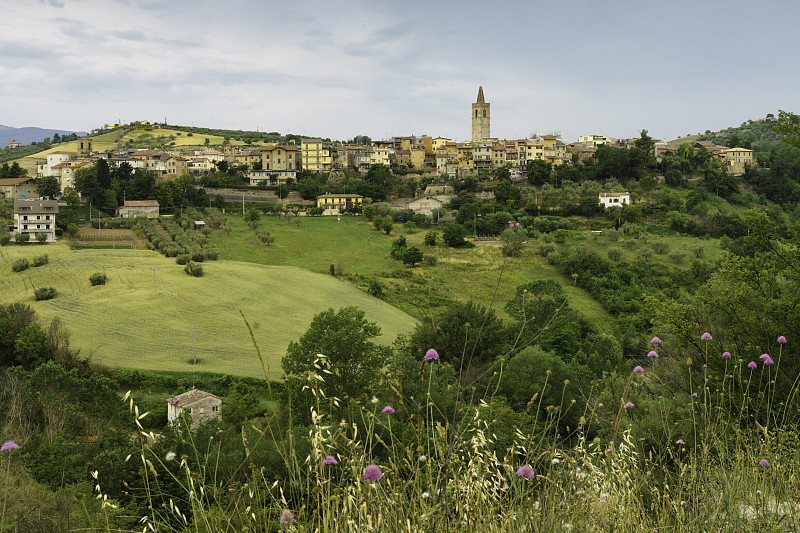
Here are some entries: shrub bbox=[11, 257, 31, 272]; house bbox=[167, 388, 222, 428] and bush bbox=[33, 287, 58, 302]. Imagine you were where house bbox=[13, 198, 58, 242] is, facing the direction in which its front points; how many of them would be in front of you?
3

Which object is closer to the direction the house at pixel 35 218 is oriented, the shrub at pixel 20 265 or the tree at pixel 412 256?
the shrub

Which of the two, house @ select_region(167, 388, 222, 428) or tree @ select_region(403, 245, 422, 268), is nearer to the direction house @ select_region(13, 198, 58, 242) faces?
the house

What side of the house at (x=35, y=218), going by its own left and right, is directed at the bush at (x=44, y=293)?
front

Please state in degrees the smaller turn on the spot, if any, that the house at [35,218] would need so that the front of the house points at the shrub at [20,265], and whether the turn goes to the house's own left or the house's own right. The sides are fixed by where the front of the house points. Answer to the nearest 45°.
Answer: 0° — it already faces it

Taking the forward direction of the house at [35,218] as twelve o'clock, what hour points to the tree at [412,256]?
The tree is roughly at 10 o'clock from the house.

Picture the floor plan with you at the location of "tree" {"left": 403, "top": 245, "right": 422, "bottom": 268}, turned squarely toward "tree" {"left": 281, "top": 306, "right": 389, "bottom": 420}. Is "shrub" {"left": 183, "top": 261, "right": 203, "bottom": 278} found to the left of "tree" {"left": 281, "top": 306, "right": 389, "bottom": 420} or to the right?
right

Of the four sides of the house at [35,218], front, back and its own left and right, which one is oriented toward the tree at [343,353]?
front

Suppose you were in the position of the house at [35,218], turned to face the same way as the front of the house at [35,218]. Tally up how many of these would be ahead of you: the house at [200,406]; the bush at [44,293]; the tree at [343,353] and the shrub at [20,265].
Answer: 4

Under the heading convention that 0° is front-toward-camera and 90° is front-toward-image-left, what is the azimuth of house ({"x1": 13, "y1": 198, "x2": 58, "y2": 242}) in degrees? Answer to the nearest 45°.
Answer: approximately 0°

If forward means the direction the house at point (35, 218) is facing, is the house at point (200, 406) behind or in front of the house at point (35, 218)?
in front
